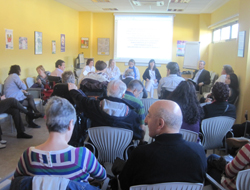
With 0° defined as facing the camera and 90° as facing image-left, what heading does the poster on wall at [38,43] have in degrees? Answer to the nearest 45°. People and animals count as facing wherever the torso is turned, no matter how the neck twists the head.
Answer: approximately 315°

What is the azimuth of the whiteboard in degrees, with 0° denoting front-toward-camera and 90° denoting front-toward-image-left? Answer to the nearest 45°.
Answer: approximately 0°

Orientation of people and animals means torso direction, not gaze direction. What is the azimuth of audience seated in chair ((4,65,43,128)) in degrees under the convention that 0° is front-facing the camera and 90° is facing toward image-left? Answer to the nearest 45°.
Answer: approximately 270°

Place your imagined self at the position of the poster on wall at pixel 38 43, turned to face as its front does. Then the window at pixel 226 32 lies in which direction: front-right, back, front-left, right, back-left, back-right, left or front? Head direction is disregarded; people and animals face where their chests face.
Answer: front-left

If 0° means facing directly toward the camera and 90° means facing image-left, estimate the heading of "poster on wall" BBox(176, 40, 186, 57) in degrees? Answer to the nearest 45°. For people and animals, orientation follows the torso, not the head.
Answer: approximately 0°

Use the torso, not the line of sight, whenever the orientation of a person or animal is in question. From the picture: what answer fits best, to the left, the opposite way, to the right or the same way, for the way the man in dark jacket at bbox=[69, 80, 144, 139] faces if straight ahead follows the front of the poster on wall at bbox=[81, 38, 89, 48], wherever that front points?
the opposite way

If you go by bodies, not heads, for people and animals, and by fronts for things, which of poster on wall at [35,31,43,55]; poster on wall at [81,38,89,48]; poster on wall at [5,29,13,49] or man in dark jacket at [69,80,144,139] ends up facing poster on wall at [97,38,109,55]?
the man in dark jacket

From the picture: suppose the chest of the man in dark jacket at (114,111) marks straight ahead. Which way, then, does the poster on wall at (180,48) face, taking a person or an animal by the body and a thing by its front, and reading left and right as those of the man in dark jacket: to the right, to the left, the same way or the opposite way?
the opposite way

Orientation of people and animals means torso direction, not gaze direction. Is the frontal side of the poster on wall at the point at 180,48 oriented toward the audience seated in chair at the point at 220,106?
yes

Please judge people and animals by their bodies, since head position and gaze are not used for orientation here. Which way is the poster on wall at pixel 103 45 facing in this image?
toward the camera

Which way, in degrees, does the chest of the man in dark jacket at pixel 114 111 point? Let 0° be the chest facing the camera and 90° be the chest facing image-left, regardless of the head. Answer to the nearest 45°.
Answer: approximately 180°
